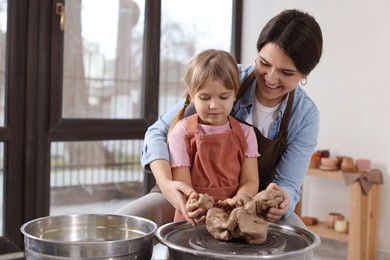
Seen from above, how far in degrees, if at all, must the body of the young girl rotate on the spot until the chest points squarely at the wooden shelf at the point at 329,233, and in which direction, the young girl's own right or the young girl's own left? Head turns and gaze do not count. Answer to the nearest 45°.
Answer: approximately 135° to the young girl's own left

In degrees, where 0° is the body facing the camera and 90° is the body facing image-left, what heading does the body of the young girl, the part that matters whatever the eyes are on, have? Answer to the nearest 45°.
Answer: approximately 0°

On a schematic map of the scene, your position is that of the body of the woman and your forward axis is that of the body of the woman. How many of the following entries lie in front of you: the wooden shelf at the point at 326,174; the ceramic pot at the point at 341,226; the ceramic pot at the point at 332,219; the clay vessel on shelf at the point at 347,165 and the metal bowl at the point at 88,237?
1

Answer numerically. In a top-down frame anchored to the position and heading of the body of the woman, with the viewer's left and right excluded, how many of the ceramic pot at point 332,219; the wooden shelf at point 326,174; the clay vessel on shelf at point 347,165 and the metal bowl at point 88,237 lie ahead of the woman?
1

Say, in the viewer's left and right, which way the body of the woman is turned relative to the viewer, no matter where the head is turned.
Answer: facing the viewer and to the left of the viewer

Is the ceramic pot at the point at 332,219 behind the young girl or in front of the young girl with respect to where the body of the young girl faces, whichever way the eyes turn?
behind

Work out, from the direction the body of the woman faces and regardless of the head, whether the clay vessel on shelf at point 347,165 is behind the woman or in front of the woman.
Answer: behind

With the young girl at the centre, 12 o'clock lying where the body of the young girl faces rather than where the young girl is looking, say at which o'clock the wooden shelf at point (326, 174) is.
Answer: The wooden shelf is roughly at 7 o'clock from the young girl.

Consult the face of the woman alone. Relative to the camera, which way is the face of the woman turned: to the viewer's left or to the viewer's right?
to the viewer's left

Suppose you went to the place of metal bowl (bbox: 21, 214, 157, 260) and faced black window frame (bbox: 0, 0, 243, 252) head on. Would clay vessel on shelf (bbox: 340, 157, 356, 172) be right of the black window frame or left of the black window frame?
right

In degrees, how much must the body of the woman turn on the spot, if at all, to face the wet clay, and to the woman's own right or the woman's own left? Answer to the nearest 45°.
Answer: approximately 45° to the woman's own left

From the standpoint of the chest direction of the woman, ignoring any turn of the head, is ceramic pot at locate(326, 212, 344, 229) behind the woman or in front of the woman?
behind
